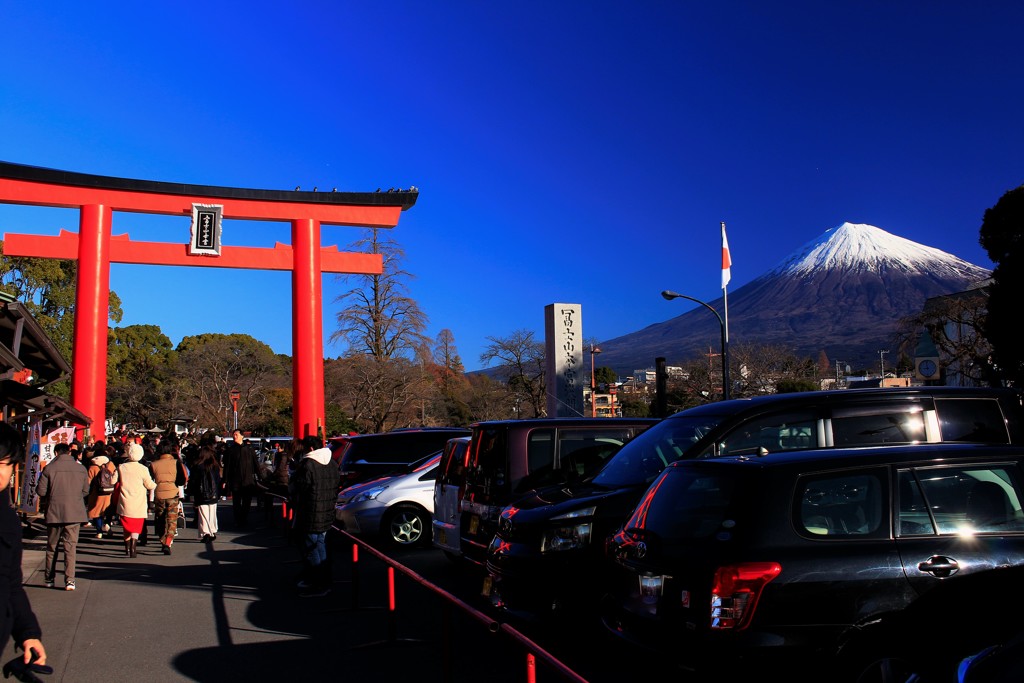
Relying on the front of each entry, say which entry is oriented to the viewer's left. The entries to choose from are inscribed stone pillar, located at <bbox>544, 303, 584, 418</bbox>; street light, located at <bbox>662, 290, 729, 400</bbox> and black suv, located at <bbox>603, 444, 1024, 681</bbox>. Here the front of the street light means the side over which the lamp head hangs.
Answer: the street light

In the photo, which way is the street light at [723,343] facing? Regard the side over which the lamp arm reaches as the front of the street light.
to the viewer's left

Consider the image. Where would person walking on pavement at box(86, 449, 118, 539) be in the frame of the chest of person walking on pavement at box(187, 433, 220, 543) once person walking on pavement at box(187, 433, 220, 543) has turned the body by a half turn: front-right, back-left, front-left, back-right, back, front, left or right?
right

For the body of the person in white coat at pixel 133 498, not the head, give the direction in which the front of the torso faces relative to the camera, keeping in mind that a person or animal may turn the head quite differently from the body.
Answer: away from the camera

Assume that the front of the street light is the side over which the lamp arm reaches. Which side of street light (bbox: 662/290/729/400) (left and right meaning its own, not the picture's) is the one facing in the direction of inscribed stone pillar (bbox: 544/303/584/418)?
front

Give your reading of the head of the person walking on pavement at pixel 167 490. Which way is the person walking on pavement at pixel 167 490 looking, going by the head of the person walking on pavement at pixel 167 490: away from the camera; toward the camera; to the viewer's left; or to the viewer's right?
away from the camera

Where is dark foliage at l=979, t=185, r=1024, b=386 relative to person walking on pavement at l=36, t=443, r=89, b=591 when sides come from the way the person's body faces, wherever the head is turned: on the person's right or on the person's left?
on the person's right

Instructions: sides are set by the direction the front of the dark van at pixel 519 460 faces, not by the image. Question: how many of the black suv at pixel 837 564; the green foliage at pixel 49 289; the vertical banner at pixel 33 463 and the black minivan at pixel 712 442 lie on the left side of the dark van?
2

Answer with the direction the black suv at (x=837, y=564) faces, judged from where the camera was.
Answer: facing away from the viewer and to the right of the viewer

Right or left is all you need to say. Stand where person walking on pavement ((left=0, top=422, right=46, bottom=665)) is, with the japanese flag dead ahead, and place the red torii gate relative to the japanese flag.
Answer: left

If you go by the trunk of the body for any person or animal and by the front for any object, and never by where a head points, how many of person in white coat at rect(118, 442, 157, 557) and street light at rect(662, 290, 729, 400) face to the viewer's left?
1

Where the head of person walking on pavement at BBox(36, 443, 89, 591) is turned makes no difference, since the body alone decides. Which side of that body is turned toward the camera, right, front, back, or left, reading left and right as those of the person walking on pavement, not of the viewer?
back
